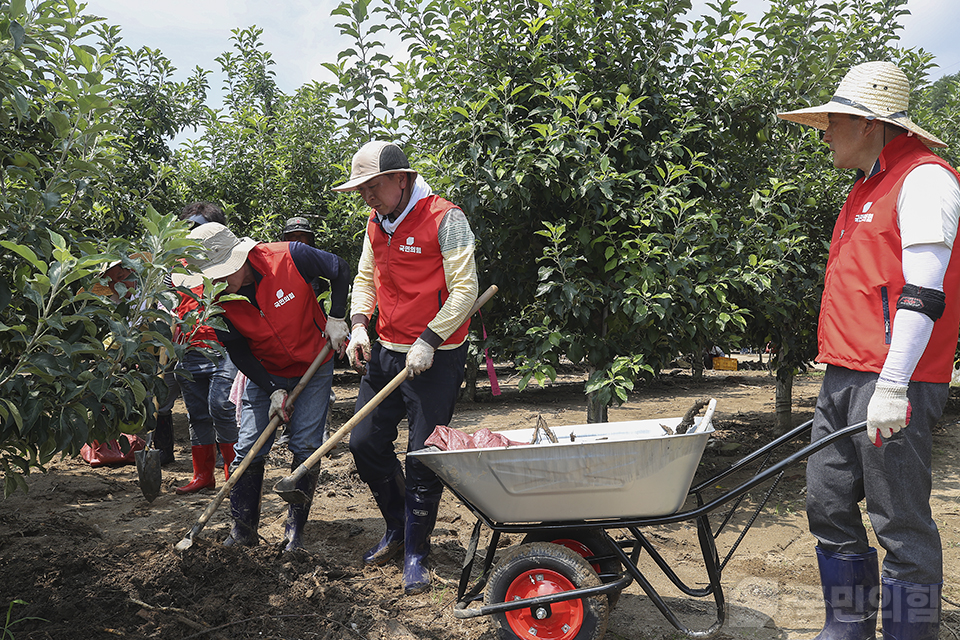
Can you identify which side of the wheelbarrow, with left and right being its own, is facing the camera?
left

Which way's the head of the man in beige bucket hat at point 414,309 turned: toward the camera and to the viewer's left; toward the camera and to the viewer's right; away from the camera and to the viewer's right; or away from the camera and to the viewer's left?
toward the camera and to the viewer's left

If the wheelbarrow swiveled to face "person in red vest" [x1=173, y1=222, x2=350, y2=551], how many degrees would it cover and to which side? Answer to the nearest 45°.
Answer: approximately 45° to its right

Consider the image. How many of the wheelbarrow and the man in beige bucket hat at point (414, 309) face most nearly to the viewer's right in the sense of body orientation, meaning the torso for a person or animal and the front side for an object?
0

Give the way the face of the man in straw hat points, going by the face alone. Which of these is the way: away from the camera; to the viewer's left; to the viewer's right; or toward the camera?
to the viewer's left

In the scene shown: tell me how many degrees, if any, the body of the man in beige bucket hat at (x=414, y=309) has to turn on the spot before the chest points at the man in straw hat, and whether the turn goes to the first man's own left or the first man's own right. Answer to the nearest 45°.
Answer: approximately 90° to the first man's own left

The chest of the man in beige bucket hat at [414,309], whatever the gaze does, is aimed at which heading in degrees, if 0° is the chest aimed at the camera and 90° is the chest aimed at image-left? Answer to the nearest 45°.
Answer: approximately 45°

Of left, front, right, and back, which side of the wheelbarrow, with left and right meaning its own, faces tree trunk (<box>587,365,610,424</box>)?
right
